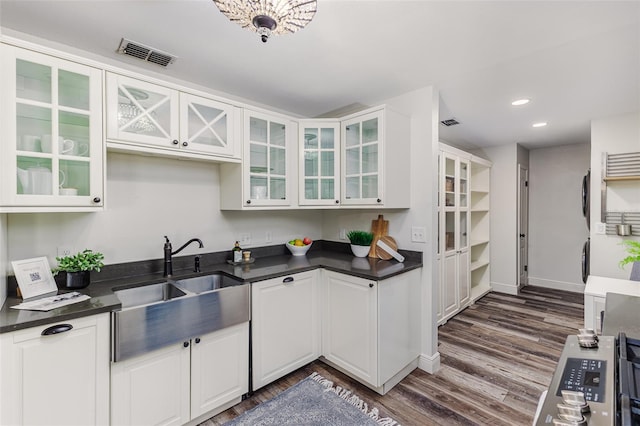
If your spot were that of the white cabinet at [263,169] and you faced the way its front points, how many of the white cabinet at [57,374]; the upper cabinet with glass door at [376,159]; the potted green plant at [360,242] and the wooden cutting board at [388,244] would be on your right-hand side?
1

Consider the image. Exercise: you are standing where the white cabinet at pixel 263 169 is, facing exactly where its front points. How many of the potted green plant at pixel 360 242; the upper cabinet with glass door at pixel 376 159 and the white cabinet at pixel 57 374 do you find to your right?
1

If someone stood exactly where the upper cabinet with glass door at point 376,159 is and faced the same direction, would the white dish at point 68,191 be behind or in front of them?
in front

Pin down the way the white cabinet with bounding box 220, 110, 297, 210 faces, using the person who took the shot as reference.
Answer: facing the viewer and to the right of the viewer

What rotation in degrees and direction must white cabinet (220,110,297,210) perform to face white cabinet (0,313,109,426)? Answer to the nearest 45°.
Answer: approximately 90° to its right

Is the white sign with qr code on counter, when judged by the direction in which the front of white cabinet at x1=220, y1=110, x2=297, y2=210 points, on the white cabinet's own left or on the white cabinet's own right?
on the white cabinet's own right

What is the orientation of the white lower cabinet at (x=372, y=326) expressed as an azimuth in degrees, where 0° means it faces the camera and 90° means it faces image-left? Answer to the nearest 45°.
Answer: approximately 45°
